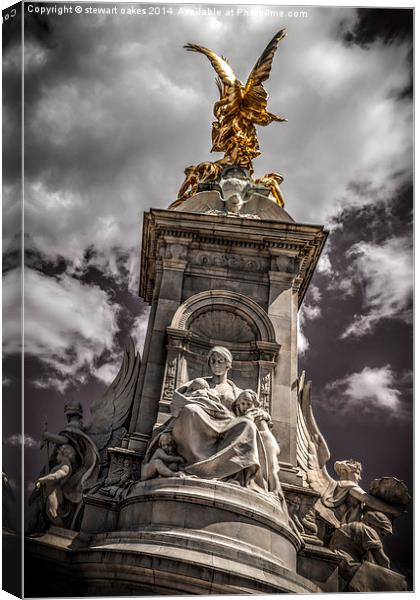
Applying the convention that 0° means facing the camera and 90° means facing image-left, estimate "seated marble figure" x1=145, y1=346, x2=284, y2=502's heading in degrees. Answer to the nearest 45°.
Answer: approximately 0°
